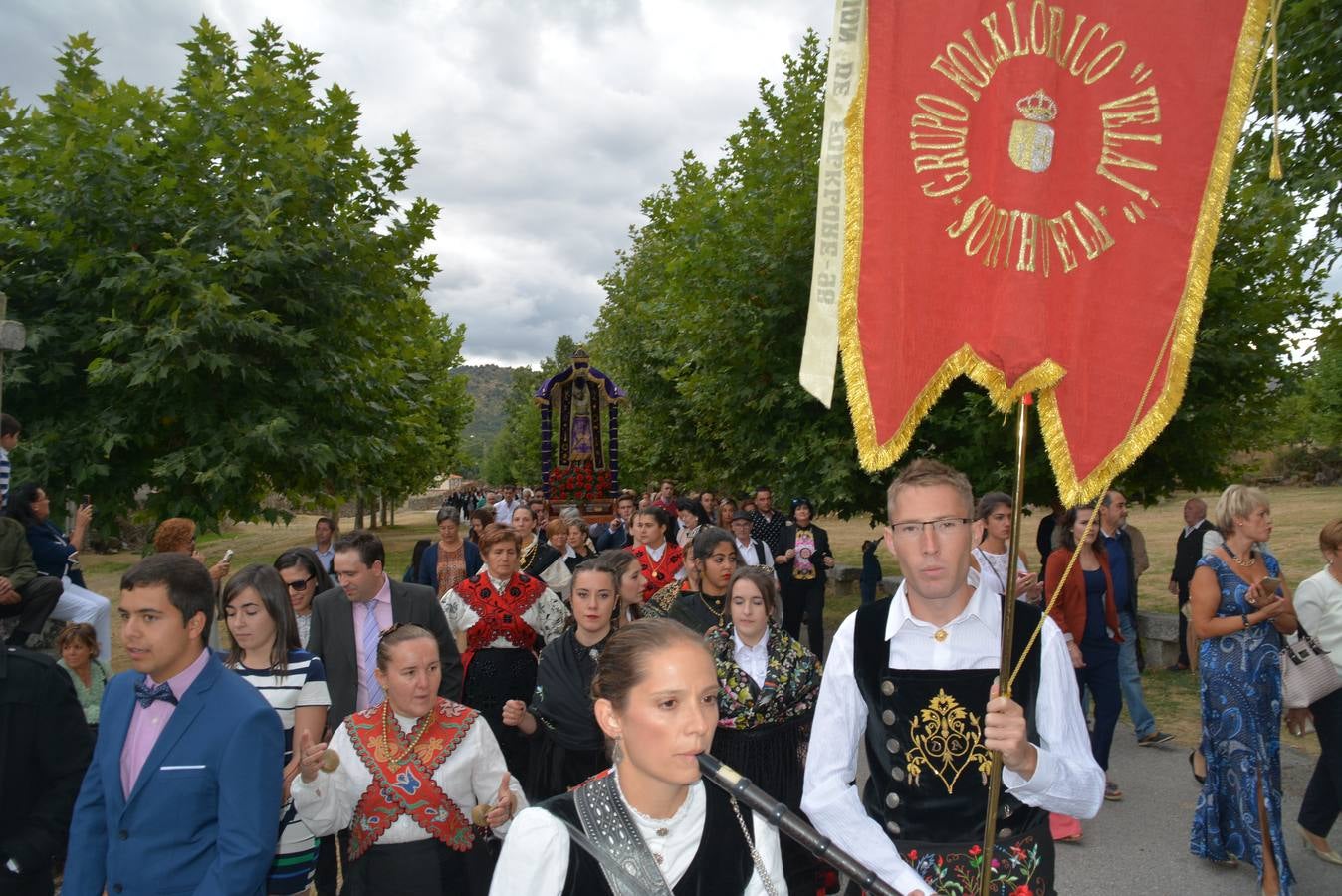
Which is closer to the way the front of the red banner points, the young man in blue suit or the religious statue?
the young man in blue suit

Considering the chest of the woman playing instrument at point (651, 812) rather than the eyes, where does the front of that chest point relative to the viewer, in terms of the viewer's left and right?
facing the viewer and to the right of the viewer

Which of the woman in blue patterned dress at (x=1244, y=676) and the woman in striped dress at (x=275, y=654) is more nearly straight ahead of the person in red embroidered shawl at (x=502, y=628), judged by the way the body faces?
the woman in striped dress

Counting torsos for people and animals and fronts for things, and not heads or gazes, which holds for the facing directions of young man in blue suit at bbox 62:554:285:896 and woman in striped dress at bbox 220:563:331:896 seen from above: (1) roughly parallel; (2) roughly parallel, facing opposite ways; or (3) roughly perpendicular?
roughly parallel

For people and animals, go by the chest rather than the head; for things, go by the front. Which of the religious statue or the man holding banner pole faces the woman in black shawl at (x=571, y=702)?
the religious statue

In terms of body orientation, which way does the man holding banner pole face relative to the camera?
toward the camera

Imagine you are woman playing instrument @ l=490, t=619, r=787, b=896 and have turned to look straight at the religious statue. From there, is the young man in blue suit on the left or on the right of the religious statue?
left

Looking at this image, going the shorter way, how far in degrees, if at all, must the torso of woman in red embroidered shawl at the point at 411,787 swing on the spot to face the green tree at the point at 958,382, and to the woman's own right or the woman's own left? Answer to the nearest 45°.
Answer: approximately 135° to the woman's own left

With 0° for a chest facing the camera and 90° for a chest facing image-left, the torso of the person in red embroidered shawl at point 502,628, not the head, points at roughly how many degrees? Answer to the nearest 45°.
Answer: approximately 0°

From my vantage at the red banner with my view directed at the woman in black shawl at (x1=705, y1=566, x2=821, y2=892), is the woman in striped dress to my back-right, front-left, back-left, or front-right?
front-left

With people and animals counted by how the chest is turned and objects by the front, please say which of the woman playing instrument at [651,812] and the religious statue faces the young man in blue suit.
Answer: the religious statue

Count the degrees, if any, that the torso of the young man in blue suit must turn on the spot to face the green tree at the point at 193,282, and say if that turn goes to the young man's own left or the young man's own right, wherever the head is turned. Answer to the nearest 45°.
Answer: approximately 135° to the young man's own right

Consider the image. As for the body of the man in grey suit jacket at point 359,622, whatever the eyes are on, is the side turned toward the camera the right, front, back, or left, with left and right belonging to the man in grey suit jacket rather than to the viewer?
front

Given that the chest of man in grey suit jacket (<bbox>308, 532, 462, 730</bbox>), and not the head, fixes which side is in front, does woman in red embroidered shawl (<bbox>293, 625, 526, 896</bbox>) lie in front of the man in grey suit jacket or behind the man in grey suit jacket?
in front

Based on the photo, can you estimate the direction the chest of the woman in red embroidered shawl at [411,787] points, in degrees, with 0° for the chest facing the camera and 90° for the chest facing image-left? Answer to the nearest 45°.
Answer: approximately 0°

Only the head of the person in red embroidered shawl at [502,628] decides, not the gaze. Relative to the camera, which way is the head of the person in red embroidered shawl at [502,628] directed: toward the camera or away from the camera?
toward the camera

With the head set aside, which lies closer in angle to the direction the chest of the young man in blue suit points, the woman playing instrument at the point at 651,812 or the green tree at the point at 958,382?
the woman playing instrument

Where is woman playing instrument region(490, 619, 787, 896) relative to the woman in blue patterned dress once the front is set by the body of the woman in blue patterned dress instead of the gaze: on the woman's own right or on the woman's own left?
on the woman's own right
